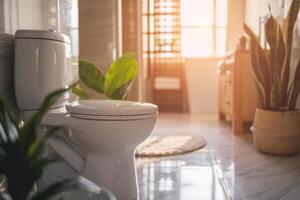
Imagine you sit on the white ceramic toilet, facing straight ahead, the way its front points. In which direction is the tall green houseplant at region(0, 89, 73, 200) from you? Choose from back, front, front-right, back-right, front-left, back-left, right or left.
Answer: right

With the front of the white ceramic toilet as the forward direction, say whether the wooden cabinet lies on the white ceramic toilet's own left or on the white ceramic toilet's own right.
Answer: on the white ceramic toilet's own left

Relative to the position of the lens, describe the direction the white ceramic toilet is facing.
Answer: facing to the right of the viewer

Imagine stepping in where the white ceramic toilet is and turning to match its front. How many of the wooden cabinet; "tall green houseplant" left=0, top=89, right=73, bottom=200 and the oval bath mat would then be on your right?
1

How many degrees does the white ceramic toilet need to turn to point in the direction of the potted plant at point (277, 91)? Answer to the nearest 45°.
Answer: approximately 45° to its left

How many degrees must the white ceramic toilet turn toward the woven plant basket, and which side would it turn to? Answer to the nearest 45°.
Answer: approximately 45° to its left
